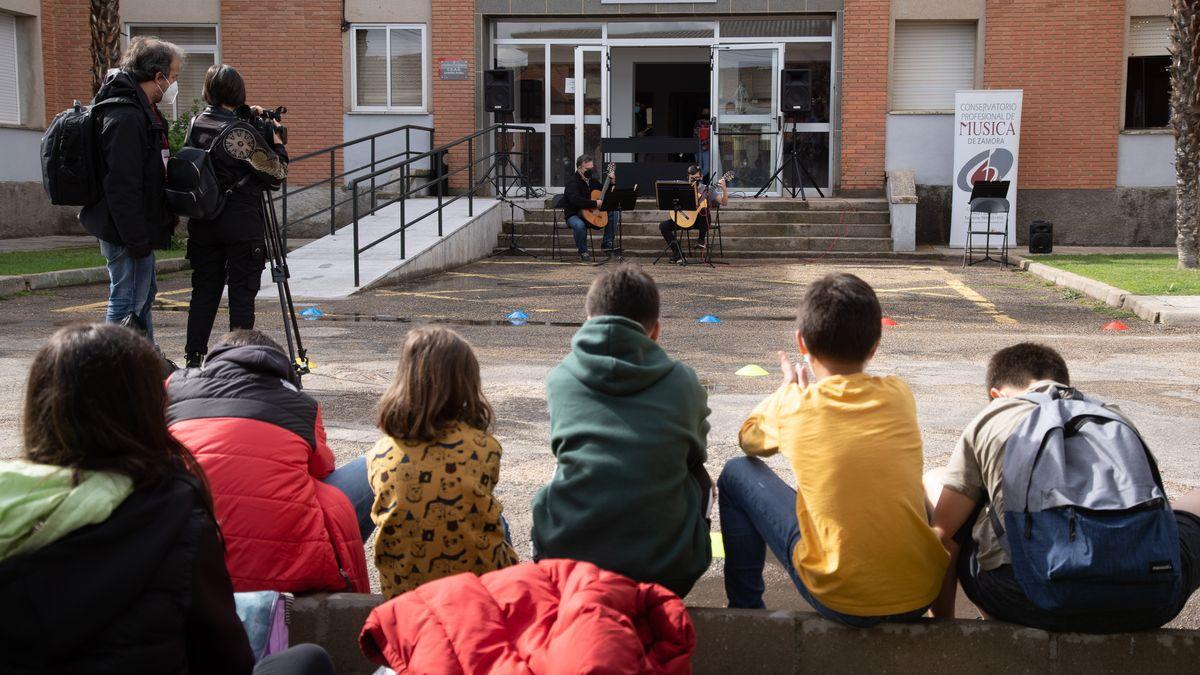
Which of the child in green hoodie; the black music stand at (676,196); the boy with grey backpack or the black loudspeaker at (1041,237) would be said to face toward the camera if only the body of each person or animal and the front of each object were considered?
the black loudspeaker

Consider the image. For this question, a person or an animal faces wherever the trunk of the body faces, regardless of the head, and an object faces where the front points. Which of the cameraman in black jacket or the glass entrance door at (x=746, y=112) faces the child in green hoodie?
the glass entrance door

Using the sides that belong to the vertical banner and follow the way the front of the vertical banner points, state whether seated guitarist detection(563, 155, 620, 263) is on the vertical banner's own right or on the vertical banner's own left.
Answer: on the vertical banner's own right

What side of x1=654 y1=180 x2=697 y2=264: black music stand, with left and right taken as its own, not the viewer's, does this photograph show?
back

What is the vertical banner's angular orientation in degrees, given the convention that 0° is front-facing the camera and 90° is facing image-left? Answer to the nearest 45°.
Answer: approximately 0°

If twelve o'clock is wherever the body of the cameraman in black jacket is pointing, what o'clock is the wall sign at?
The wall sign is roughly at 11 o'clock from the cameraman in black jacket.

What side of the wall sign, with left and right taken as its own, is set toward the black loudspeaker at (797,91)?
left

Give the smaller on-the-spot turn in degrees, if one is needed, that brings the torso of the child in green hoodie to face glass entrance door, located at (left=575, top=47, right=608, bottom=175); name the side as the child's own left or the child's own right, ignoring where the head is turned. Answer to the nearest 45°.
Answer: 0° — they already face it

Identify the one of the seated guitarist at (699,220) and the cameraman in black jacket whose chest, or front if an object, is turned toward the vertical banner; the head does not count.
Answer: the cameraman in black jacket

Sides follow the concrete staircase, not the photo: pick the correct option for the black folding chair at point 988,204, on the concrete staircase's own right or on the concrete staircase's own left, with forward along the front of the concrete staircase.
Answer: on the concrete staircase's own left

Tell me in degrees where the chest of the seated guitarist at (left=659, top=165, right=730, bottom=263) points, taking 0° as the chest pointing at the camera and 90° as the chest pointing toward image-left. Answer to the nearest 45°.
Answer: approximately 45°

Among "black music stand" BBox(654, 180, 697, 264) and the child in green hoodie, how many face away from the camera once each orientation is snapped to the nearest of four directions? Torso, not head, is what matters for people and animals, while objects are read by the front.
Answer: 2

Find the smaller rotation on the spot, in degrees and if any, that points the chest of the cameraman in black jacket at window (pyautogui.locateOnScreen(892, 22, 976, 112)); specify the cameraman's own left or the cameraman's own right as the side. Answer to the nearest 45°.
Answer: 0° — they already face it

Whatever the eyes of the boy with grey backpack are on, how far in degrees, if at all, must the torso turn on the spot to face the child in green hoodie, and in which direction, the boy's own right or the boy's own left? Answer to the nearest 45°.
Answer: approximately 45° to the boy's own left
